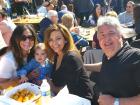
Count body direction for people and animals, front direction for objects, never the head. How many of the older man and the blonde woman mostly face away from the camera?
0

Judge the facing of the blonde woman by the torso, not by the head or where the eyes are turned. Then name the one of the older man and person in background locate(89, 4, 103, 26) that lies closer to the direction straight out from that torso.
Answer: the older man

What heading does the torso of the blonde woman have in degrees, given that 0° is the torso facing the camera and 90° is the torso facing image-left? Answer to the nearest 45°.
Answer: approximately 45°

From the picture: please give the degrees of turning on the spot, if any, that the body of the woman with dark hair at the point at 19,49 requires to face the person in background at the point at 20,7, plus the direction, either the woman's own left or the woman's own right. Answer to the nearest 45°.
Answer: approximately 135° to the woman's own left

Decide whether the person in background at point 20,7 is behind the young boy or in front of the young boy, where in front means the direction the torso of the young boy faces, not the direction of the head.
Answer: behind

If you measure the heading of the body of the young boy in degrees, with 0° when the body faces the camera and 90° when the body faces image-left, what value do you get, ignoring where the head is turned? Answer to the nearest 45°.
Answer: approximately 0°

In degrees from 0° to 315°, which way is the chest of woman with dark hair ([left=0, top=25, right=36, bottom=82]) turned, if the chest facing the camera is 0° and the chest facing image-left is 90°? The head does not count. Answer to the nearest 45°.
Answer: approximately 315°

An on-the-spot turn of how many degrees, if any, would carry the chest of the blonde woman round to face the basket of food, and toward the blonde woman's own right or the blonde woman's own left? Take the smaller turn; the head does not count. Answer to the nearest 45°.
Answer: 0° — they already face it
